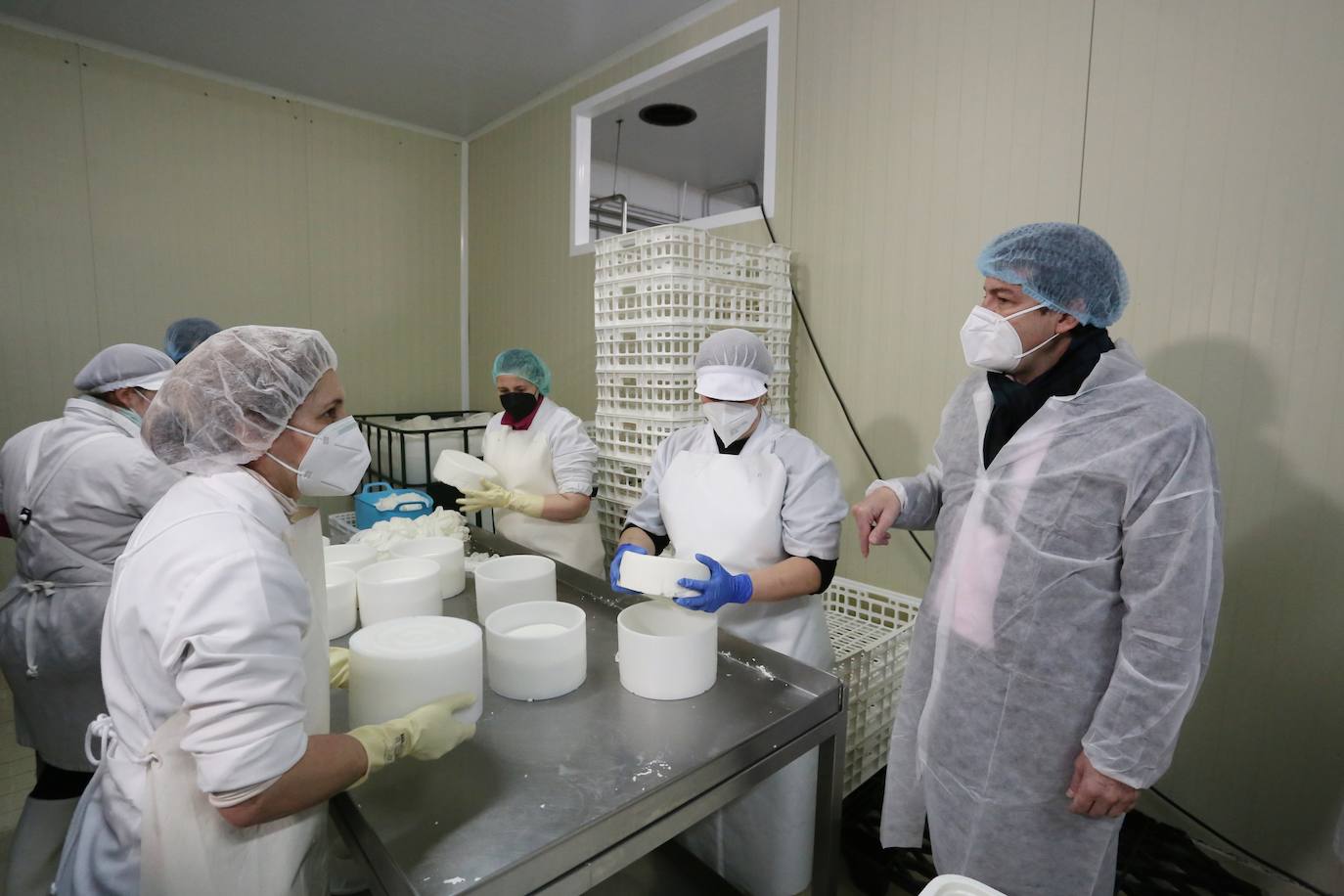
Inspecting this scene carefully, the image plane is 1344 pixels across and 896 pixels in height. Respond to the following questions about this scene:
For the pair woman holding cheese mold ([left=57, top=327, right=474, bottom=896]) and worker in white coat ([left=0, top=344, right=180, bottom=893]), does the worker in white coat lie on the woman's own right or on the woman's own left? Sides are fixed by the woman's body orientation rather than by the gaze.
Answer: on the woman's own left

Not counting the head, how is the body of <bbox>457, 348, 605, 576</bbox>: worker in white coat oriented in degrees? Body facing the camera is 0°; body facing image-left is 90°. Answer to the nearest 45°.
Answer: approximately 45°

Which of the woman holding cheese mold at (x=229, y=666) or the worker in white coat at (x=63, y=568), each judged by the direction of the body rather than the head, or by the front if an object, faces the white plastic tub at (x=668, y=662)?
the woman holding cheese mold

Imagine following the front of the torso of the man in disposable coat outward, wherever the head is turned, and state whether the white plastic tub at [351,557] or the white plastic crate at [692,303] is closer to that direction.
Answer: the white plastic tub

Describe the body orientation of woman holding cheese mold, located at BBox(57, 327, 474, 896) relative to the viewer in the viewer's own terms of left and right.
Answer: facing to the right of the viewer

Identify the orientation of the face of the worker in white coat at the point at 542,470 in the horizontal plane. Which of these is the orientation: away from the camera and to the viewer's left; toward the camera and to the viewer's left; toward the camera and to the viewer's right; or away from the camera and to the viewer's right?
toward the camera and to the viewer's left

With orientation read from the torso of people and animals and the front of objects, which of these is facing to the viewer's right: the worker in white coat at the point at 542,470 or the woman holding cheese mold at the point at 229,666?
the woman holding cheese mold

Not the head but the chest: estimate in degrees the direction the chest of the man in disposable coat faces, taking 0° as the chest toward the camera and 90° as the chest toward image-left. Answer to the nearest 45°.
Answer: approximately 45°

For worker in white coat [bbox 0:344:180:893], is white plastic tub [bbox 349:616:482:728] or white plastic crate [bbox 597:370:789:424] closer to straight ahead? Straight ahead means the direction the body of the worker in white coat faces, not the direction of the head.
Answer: the white plastic crate

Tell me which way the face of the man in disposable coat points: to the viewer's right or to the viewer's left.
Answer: to the viewer's left

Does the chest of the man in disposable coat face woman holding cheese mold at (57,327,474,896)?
yes

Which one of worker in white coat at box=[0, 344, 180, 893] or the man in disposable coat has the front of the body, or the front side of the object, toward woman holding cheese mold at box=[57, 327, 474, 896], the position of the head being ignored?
the man in disposable coat

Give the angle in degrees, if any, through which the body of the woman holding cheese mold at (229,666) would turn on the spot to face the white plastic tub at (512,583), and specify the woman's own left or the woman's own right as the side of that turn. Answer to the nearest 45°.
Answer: approximately 45° to the woman's own left

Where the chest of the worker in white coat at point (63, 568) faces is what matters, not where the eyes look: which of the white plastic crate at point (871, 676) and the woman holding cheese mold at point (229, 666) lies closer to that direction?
the white plastic crate

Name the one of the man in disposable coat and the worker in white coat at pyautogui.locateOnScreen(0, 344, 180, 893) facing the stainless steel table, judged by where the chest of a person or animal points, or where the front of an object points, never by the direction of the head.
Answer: the man in disposable coat

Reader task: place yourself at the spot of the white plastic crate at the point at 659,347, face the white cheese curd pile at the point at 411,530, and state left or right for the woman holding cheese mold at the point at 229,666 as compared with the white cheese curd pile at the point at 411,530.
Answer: left
